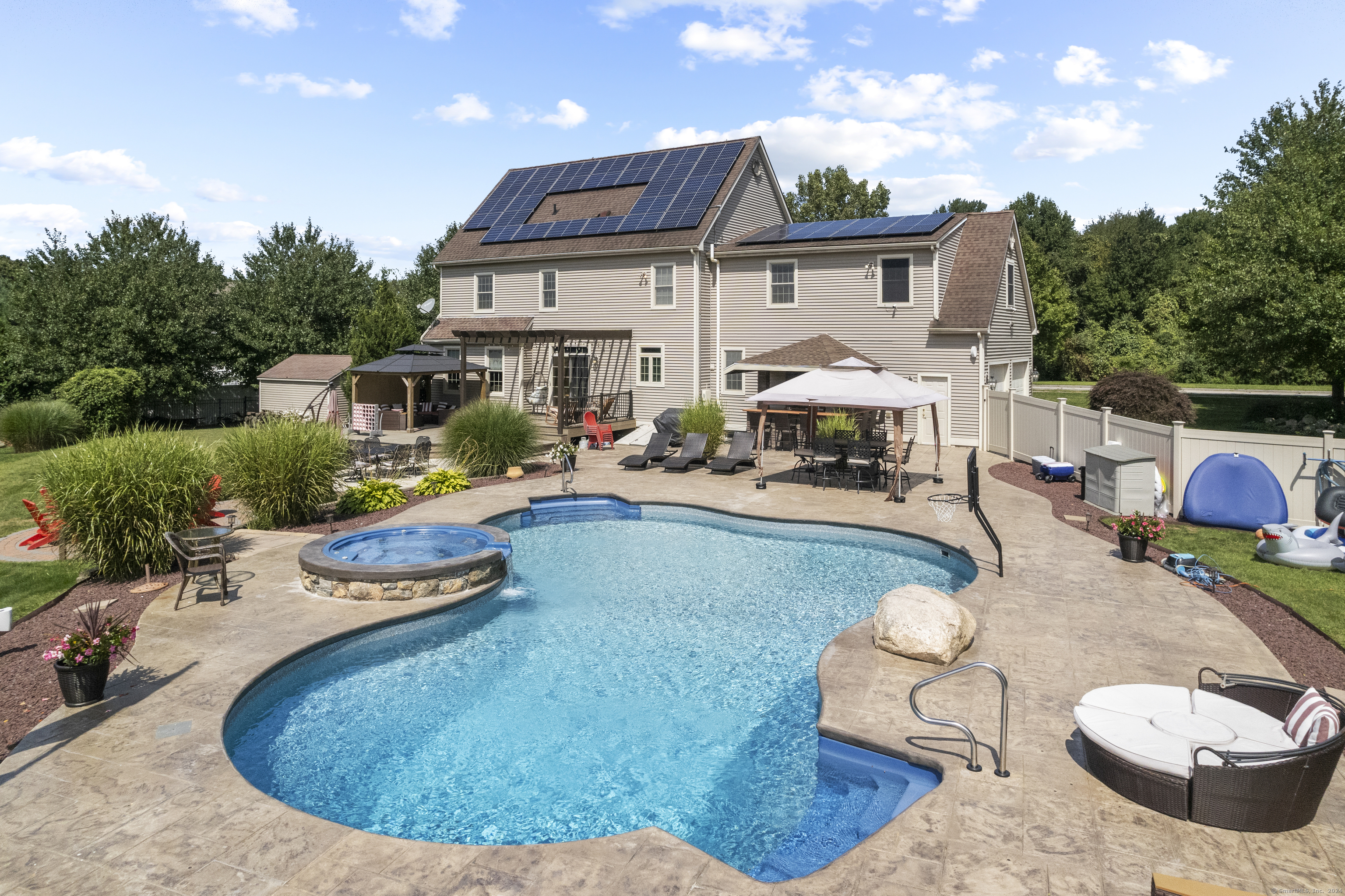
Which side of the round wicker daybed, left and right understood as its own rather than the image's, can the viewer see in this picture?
left

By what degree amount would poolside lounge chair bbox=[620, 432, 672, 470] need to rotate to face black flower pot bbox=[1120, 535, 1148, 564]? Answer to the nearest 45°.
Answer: approximately 90° to its left

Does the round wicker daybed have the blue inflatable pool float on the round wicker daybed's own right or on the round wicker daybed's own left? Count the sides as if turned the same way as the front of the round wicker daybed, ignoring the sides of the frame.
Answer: on the round wicker daybed's own right

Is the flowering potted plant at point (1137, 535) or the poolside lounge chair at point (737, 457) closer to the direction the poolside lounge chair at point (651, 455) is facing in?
the flowering potted plant

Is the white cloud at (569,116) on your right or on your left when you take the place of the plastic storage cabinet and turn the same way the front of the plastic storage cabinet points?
on your right
